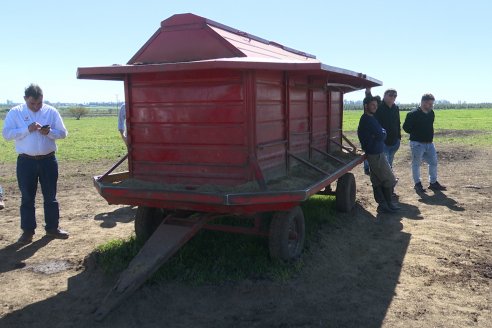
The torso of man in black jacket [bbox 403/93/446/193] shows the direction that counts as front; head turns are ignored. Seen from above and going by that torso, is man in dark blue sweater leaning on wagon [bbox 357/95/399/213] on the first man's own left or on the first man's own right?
on the first man's own right

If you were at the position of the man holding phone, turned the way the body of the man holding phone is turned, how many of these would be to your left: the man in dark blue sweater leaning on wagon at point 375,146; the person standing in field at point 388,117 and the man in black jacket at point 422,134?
3

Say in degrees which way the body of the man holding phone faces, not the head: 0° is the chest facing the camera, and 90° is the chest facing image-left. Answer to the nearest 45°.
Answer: approximately 0°

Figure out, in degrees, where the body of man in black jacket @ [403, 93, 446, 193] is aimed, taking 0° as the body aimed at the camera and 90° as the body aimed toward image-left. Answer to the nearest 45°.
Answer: approximately 315°

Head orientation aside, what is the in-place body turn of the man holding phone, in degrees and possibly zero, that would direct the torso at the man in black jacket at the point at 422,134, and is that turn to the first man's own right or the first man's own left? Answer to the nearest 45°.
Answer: approximately 90° to the first man's own left

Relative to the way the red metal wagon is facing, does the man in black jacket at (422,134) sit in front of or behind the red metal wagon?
behind

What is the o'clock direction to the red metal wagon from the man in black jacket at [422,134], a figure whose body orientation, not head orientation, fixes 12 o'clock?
The red metal wagon is roughly at 2 o'clock from the man in black jacket.
